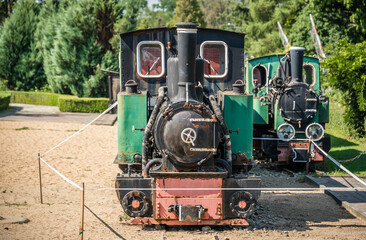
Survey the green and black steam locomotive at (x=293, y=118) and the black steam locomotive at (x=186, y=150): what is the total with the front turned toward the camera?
2

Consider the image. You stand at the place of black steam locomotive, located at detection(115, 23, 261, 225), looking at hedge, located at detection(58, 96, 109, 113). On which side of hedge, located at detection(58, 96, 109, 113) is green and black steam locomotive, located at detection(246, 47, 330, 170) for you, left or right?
right

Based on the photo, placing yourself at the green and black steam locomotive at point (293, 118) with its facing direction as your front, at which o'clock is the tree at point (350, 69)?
The tree is roughly at 8 o'clock from the green and black steam locomotive.

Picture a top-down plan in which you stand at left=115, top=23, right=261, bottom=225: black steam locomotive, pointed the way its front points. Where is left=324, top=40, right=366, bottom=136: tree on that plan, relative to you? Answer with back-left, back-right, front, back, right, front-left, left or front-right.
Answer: back-left

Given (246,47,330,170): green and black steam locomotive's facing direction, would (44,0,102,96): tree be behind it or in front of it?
behind

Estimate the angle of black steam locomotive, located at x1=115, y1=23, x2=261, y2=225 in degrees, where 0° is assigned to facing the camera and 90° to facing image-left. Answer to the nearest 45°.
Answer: approximately 0°

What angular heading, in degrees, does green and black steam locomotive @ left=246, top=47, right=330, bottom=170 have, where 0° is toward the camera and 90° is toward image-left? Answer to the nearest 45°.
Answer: approximately 0°
